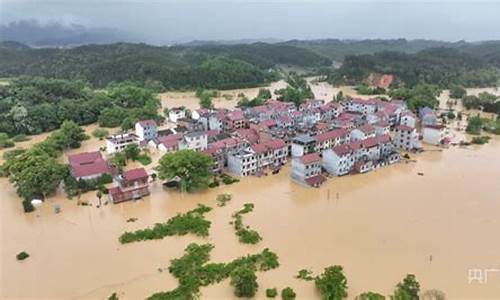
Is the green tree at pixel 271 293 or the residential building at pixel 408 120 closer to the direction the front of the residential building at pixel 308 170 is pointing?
the green tree

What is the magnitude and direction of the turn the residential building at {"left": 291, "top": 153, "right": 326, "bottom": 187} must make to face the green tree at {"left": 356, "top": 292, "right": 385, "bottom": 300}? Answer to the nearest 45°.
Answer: approximately 45° to its right

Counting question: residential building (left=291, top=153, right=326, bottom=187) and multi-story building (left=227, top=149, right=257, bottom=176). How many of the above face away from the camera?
0

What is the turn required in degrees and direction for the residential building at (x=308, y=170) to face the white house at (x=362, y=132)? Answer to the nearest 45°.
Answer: approximately 90° to its left

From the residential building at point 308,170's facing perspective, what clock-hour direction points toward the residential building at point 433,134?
the residential building at point 433,134 is roughly at 9 o'clock from the residential building at point 308,170.

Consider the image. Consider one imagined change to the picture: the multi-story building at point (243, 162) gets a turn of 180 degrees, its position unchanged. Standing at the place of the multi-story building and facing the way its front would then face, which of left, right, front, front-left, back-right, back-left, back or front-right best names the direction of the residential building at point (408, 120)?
right

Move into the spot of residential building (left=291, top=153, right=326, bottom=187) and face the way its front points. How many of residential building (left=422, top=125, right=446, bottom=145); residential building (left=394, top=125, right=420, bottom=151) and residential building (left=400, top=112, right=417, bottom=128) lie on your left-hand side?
3

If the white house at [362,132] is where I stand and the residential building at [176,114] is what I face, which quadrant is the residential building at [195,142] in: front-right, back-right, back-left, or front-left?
front-left

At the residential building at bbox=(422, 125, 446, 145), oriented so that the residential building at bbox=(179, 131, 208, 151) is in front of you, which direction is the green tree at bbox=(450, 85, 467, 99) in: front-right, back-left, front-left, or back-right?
back-right

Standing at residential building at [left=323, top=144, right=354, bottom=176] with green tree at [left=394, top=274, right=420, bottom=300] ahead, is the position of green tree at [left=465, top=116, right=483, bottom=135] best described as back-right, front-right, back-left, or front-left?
back-left

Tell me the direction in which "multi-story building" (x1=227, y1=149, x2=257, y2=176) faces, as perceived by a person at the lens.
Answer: facing the viewer and to the right of the viewer

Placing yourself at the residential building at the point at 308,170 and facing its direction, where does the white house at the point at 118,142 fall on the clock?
The white house is roughly at 5 o'clock from the residential building.

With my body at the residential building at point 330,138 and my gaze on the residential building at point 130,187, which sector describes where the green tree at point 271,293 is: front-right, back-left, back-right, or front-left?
front-left

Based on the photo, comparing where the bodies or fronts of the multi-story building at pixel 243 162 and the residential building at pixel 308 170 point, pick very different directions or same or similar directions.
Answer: same or similar directions

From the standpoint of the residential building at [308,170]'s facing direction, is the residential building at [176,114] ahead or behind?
behind

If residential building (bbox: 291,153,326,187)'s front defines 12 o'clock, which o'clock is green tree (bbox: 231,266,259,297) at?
The green tree is roughly at 2 o'clock from the residential building.

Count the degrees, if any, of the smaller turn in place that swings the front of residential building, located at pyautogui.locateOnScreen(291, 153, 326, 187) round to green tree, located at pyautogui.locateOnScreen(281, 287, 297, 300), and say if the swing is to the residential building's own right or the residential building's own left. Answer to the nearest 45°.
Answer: approximately 45° to the residential building's own right

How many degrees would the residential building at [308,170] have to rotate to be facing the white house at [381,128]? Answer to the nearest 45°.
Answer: approximately 90° to its left

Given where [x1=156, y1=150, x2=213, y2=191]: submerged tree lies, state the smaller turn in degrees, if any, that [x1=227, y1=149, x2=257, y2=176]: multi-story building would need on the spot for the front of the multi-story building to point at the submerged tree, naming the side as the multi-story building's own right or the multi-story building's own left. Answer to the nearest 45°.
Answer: approximately 90° to the multi-story building's own right

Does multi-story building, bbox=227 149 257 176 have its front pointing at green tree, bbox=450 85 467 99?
no
